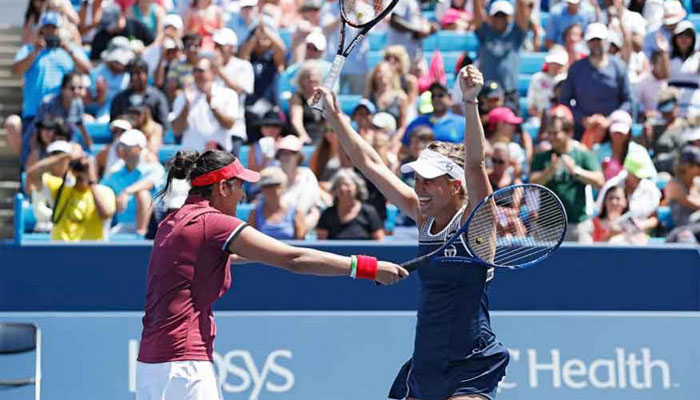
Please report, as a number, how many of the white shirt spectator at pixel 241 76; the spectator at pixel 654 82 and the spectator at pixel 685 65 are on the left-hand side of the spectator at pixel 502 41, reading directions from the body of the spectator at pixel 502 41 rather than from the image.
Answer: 2

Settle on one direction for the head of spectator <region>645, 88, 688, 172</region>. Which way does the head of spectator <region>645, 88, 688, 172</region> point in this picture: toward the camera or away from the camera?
toward the camera

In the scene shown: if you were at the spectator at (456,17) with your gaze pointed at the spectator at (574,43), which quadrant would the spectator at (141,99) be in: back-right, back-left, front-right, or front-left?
back-right

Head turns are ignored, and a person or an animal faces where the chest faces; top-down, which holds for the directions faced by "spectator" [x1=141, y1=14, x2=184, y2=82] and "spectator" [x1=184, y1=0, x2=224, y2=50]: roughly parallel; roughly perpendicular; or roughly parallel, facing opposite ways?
roughly parallel

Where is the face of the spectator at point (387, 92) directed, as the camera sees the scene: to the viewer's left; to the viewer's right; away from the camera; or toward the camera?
toward the camera

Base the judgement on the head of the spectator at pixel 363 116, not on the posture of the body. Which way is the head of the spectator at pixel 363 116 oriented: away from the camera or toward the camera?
toward the camera

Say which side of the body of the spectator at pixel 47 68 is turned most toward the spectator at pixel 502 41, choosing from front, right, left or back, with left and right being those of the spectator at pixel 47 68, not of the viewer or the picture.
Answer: left

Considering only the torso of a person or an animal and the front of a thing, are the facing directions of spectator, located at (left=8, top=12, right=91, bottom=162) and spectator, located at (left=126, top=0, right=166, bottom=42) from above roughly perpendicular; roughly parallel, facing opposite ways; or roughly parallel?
roughly parallel

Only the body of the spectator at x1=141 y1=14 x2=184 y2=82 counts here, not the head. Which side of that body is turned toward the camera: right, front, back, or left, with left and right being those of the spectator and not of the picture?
front

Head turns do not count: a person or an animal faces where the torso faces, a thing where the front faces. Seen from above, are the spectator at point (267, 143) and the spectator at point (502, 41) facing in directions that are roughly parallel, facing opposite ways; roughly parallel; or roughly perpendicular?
roughly parallel

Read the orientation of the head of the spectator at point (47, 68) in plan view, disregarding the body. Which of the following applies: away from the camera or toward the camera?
toward the camera

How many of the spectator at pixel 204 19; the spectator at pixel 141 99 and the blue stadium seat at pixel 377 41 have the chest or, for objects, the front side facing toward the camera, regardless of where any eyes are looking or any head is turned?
3

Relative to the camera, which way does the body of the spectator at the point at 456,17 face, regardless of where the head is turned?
toward the camera

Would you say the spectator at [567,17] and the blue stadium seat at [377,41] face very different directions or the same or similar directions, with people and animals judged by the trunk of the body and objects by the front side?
same or similar directions

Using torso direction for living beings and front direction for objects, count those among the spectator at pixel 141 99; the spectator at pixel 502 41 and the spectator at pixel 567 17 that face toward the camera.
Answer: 3
